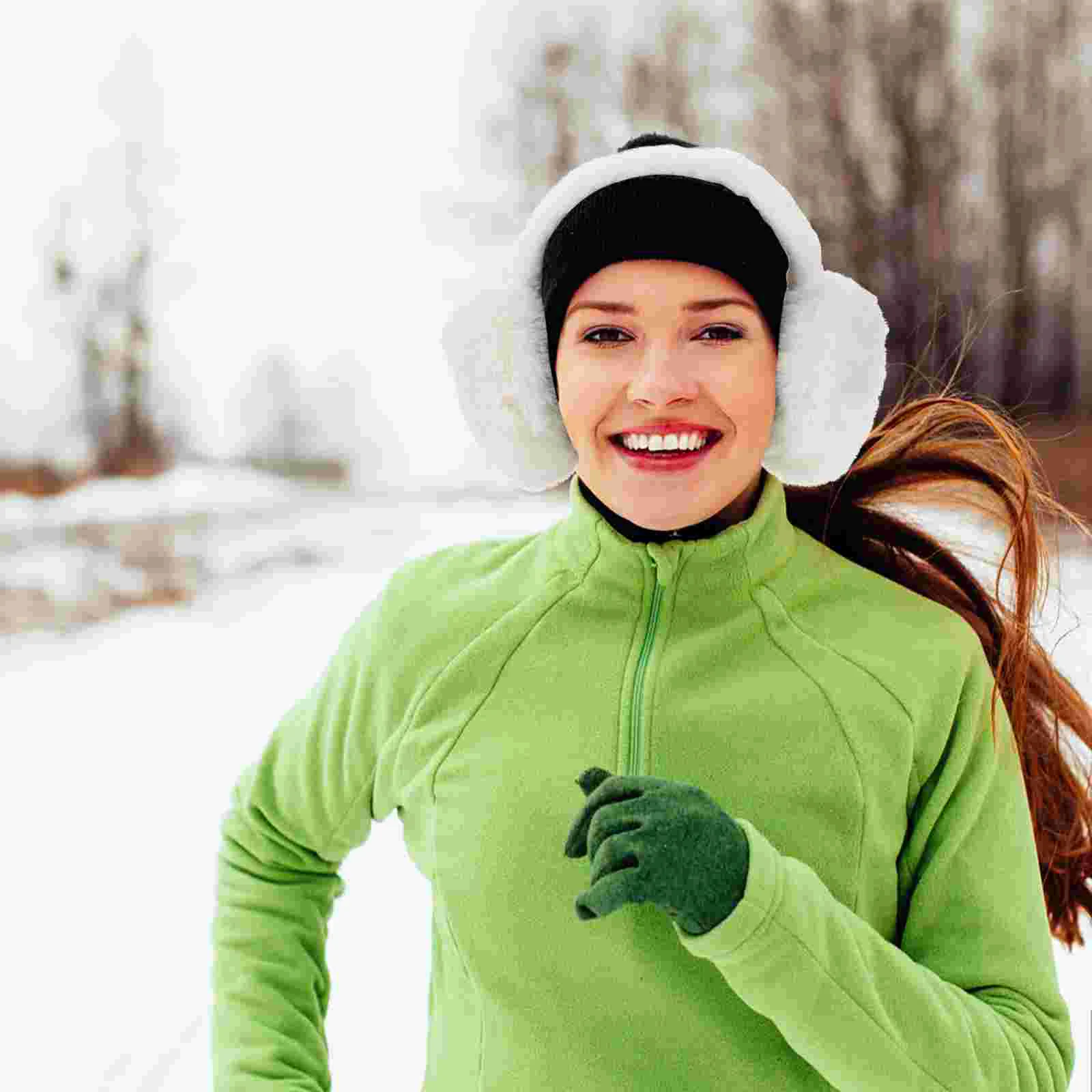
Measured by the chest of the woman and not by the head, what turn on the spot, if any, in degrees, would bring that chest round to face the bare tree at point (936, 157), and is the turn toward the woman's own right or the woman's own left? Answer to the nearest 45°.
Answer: approximately 180°

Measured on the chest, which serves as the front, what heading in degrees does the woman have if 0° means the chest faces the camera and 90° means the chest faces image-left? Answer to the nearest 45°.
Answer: approximately 0°

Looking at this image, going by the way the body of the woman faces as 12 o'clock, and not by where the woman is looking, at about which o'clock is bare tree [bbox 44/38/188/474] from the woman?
The bare tree is roughly at 5 o'clock from the woman.

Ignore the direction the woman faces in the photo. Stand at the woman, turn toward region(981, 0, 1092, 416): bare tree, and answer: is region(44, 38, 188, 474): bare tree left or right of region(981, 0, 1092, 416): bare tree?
left

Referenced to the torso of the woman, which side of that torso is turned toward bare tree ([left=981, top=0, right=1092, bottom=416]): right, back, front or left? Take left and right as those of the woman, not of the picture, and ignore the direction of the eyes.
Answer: back
